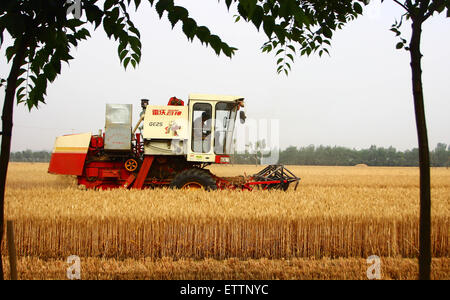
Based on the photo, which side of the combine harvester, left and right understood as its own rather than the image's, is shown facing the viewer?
right
